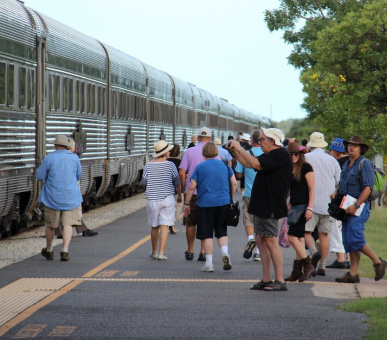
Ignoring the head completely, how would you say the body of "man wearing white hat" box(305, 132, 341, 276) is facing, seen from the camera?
away from the camera

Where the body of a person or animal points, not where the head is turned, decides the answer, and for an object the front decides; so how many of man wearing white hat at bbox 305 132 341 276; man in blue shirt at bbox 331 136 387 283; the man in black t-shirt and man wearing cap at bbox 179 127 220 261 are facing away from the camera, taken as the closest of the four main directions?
2

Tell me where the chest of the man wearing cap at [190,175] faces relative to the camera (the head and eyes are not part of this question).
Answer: away from the camera

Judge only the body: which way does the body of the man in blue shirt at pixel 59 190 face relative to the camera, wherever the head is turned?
away from the camera

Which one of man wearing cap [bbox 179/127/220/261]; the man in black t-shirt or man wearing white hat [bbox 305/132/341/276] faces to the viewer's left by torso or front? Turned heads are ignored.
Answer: the man in black t-shirt

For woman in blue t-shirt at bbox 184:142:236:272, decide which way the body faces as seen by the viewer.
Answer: away from the camera

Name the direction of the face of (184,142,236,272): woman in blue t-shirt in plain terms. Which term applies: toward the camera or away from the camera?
away from the camera

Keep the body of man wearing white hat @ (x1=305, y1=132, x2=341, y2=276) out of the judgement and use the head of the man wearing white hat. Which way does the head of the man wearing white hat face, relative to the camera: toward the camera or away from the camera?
away from the camera

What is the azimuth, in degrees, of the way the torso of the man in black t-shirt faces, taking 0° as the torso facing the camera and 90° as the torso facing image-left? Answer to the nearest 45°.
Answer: approximately 90°

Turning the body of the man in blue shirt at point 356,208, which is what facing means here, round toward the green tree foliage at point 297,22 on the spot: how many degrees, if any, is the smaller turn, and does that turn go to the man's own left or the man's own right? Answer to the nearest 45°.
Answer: approximately 135° to the man's own right
